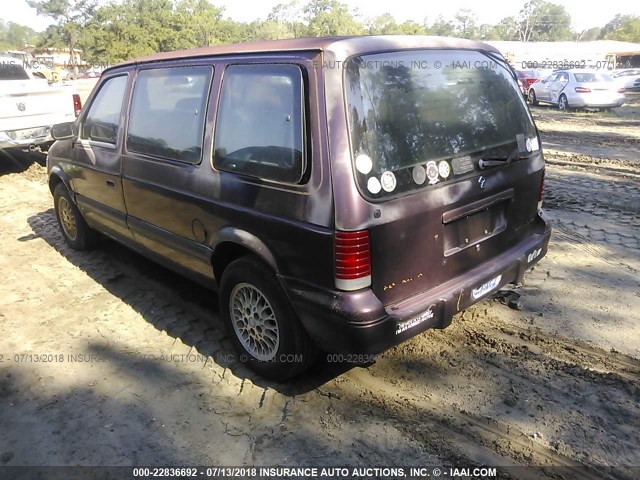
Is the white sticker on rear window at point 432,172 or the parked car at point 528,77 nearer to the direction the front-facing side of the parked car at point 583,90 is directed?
the parked car

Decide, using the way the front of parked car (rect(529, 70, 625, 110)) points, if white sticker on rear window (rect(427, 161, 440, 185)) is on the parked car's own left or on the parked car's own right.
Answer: on the parked car's own left

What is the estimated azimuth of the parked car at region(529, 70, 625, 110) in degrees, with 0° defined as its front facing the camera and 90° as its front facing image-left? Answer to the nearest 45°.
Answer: approximately 135°

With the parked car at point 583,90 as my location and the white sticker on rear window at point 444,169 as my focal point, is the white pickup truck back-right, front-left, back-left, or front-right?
front-right

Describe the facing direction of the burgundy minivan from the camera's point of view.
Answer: facing away from the viewer and to the left of the viewer

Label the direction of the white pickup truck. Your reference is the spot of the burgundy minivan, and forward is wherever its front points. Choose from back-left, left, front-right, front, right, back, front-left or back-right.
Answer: front

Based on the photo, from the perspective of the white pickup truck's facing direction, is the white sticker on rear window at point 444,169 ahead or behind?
behind

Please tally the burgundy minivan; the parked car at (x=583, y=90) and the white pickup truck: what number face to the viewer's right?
0

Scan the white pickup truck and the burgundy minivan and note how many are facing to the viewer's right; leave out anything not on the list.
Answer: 0

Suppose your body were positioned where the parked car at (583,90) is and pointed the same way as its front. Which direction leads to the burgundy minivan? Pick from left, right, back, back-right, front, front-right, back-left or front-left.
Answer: back-left

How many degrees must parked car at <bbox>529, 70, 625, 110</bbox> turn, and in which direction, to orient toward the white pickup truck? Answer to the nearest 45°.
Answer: approximately 90° to its left

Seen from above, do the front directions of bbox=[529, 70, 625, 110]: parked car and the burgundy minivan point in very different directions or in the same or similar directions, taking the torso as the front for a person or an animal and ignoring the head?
same or similar directions

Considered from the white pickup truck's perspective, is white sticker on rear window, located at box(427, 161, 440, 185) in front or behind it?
behind
